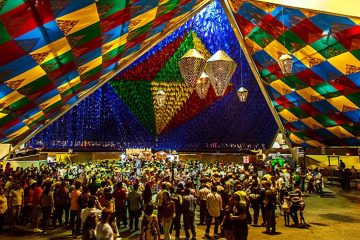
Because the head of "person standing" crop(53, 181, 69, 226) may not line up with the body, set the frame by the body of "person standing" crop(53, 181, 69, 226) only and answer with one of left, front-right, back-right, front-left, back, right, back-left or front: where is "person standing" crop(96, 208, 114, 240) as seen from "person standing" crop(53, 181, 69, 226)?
back

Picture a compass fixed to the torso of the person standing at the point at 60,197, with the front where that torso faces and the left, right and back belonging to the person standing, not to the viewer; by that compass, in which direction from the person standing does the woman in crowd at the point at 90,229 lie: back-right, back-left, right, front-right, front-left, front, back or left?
back

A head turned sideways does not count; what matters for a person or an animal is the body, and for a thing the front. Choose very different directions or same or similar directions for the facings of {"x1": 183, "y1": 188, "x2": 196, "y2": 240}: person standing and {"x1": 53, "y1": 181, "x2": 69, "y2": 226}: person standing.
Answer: same or similar directions

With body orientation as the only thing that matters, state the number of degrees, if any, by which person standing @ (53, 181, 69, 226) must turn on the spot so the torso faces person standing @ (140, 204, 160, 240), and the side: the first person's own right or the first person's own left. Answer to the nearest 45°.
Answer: approximately 180°

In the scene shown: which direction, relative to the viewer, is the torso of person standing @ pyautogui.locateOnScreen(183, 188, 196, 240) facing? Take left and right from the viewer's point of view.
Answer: facing away from the viewer

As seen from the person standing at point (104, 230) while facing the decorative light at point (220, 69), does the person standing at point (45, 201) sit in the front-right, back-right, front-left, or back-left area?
front-left

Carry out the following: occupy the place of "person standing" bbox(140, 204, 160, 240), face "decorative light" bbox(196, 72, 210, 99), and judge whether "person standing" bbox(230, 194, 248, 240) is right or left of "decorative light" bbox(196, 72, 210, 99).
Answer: right

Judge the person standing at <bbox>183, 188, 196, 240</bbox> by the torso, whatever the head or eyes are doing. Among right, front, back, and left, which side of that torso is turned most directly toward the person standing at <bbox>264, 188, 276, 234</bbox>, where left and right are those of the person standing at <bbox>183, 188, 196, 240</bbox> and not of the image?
right

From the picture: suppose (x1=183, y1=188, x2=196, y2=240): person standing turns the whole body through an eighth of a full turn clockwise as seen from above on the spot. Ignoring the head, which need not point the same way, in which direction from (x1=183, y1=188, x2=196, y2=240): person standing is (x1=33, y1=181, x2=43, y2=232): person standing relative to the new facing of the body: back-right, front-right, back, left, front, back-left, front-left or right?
back-left

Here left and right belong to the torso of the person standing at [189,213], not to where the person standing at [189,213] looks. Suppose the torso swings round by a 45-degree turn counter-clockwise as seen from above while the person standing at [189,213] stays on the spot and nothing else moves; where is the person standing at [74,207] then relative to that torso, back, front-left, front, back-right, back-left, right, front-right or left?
front-left

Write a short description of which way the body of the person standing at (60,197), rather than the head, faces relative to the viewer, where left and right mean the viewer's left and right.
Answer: facing away from the viewer

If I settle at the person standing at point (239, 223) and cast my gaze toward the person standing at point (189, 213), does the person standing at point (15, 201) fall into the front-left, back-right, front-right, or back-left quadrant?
front-left

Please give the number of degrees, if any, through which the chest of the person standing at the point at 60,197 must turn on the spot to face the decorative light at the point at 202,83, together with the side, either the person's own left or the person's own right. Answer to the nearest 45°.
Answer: approximately 90° to the person's own right

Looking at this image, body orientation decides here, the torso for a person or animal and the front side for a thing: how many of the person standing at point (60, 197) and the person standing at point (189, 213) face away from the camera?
2

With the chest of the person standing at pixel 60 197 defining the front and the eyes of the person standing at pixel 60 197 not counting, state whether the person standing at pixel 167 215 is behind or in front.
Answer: behind
